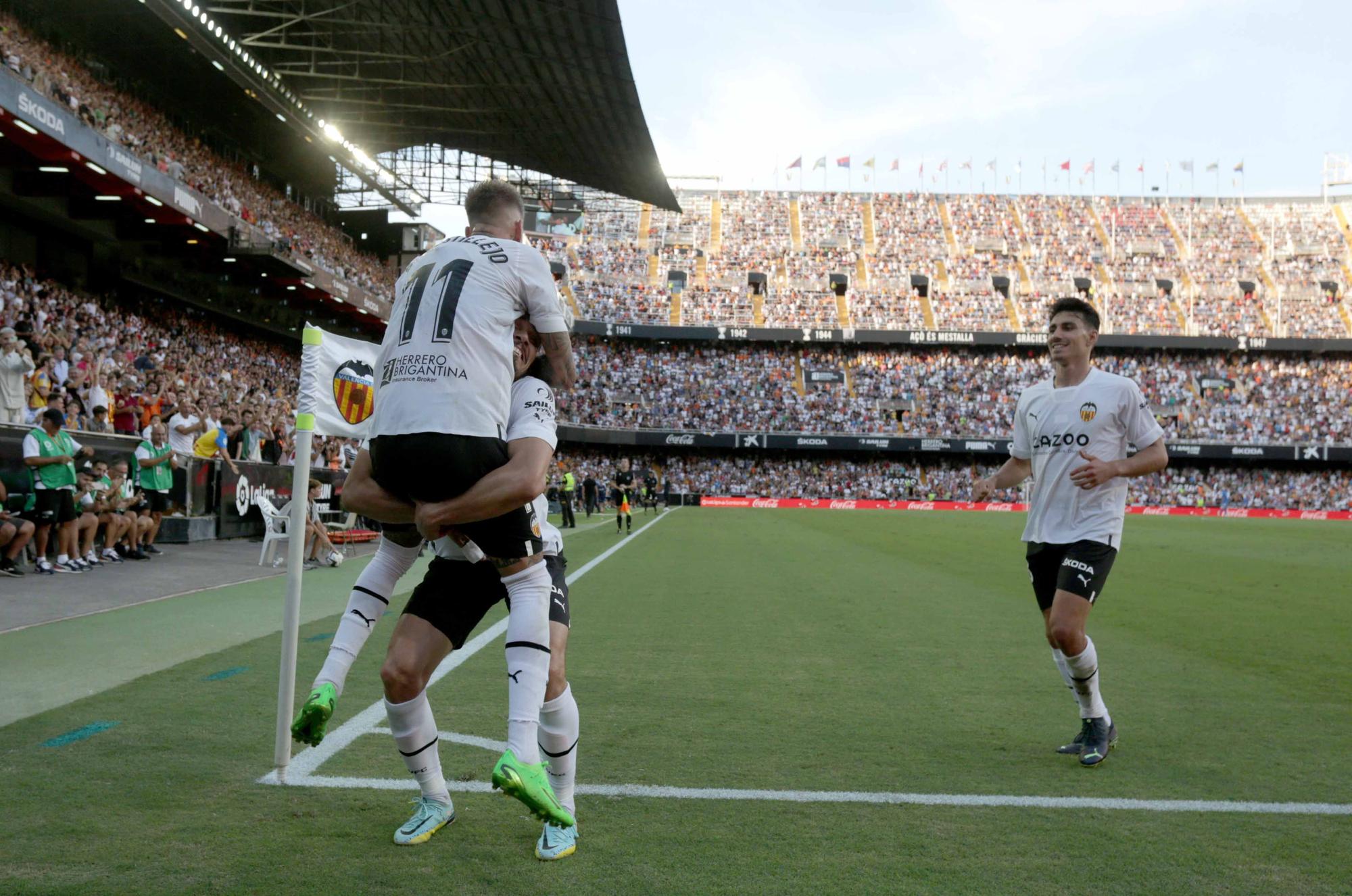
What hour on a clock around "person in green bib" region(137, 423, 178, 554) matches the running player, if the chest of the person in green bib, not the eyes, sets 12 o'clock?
The running player is roughly at 1 o'clock from the person in green bib.

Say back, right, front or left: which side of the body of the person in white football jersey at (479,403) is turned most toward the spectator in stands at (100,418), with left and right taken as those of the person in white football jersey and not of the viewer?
left

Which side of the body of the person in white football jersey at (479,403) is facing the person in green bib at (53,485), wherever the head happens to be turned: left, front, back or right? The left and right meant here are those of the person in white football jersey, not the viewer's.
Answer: left

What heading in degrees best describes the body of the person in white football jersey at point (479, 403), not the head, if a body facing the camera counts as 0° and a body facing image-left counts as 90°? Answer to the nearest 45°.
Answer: approximately 225°

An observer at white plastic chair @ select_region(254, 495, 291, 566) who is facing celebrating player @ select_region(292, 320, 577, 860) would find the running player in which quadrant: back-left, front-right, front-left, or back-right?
front-left

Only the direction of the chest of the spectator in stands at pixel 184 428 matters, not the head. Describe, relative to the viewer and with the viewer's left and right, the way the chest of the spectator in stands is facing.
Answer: facing the viewer and to the right of the viewer

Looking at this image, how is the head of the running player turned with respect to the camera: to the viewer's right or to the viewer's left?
to the viewer's left

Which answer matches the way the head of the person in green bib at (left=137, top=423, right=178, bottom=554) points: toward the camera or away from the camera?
toward the camera

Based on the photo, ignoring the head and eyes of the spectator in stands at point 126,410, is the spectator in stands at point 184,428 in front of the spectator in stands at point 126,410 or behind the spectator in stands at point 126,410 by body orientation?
in front

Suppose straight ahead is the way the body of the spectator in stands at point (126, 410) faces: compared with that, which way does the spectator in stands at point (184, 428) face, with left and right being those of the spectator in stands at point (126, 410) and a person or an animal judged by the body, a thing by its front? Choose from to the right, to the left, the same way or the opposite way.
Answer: the same way

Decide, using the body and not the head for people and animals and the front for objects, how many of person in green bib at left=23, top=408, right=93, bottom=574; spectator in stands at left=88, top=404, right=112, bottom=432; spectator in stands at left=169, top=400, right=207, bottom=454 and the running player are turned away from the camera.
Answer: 0

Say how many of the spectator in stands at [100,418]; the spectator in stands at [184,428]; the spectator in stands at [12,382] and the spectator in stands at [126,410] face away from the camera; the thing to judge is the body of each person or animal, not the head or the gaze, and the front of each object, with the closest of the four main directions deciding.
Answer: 0

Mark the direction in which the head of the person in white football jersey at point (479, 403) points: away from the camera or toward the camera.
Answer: away from the camera

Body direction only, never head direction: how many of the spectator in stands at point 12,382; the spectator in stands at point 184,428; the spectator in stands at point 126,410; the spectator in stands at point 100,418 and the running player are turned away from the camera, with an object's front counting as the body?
0

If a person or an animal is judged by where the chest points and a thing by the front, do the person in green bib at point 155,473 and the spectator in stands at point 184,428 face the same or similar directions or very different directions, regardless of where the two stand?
same or similar directions

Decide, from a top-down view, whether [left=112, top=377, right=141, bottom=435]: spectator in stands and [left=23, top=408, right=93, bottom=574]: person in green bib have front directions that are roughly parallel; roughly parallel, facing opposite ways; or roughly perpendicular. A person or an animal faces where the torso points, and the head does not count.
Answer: roughly parallel
